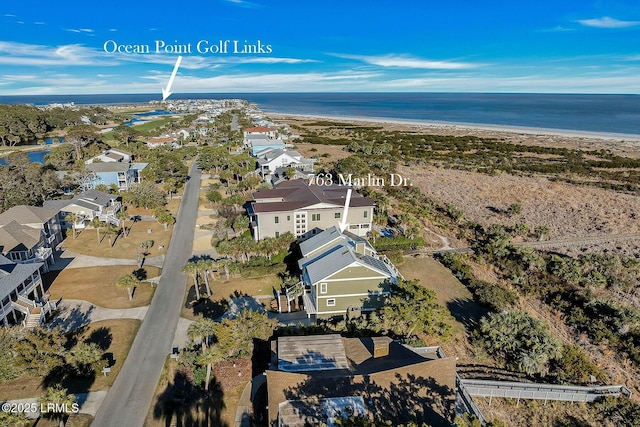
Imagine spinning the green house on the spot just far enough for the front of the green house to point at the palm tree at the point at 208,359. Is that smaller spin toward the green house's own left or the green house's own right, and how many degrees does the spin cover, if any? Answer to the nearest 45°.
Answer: approximately 45° to the green house's own left

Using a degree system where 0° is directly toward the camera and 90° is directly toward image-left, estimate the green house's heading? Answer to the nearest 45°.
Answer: approximately 90°

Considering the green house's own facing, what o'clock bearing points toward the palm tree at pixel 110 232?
The palm tree is roughly at 1 o'clock from the green house.

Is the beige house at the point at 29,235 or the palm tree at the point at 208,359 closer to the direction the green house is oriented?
the beige house

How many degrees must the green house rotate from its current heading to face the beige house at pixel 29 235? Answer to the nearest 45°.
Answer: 0° — it already faces it

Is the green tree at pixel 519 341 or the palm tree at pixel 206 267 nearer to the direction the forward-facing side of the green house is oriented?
the palm tree

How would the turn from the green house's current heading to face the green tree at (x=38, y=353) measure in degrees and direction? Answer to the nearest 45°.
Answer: approximately 45° to its left

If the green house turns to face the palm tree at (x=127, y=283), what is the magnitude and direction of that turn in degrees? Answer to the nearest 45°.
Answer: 0° — it already faces it

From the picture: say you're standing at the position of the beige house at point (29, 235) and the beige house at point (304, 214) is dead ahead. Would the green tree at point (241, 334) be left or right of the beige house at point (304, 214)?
right

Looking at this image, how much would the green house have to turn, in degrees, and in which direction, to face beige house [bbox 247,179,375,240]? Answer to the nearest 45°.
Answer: approximately 90° to its right

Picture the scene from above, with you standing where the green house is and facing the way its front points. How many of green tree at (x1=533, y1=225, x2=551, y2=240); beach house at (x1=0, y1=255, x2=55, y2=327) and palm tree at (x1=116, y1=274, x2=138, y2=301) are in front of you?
2
